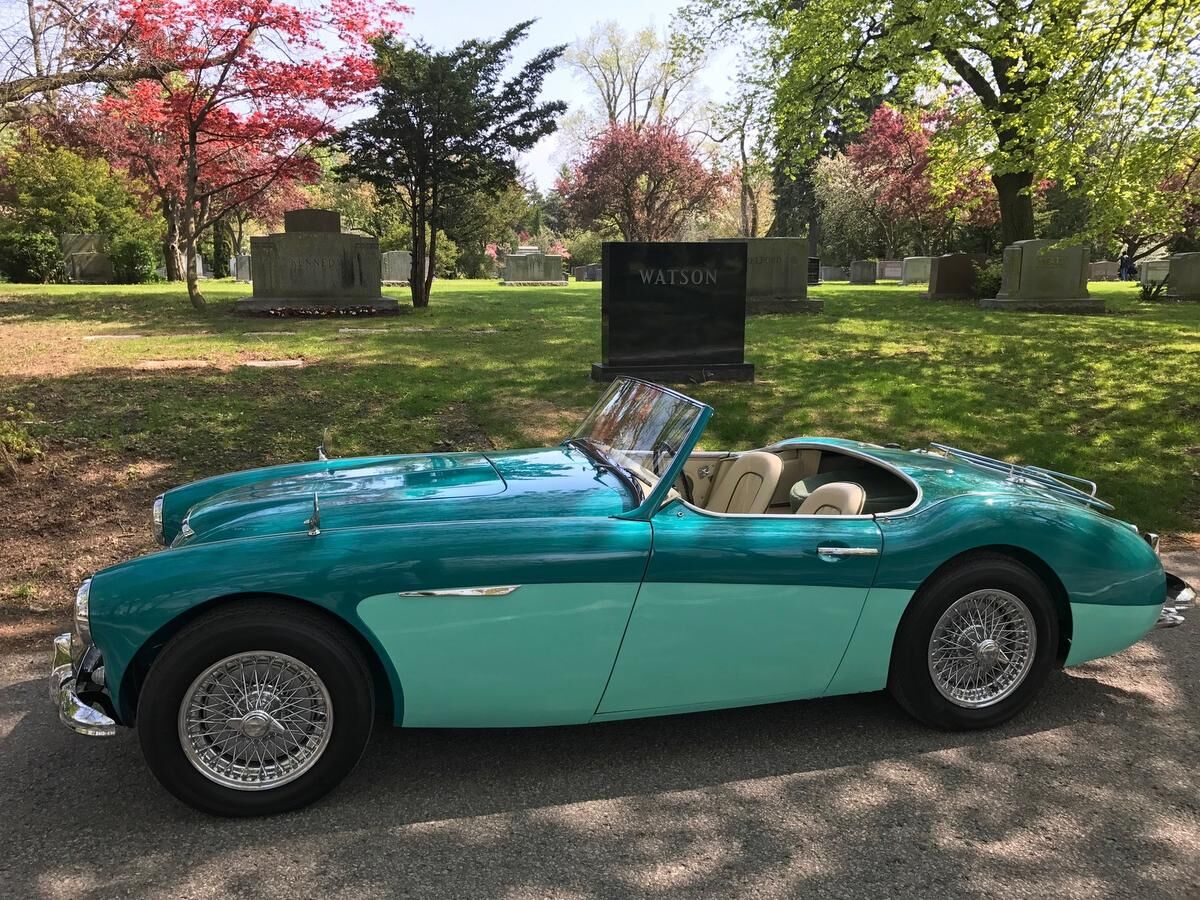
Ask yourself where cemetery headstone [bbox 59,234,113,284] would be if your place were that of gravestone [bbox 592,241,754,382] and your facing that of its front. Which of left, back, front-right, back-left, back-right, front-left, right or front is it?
back-right

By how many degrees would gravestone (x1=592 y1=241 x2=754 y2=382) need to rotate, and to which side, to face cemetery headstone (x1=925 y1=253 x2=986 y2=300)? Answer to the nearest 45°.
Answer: approximately 135° to its left

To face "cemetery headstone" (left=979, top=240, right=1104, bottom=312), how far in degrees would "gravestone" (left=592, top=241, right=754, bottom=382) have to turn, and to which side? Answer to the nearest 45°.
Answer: approximately 135° to its left

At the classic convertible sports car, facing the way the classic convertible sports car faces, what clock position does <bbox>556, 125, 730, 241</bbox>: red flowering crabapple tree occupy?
The red flowering crabapple tree is roughly at 3 o'clock from the classic convertible sports car.

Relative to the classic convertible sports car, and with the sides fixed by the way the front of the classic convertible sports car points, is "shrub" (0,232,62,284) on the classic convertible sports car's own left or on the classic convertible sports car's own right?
on the classic convertible sports car's own right

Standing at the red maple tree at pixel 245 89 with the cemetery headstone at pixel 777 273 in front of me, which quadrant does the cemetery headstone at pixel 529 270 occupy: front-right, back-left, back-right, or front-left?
front-left

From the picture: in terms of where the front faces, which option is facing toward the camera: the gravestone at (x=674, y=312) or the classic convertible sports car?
the gravestone

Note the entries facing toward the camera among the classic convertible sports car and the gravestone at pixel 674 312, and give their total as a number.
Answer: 1

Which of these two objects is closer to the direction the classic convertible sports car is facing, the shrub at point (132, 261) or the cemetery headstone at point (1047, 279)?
the shrub

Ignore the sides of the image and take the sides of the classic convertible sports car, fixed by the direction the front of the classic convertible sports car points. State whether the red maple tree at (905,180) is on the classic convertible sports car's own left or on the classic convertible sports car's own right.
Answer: on the classic convertible sports car's own right

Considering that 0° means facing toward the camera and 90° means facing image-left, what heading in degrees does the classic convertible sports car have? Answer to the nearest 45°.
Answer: approximately 90°

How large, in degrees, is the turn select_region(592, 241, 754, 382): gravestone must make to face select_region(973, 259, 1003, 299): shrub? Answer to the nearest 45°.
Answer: approximately 135° to its left

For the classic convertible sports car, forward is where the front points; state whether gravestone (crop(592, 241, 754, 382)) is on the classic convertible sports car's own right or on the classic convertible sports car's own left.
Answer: on the classic convertible sports car's own right

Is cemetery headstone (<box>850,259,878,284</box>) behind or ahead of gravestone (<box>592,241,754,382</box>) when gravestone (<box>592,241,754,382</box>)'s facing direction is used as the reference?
behind

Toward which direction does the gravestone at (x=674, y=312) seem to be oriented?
toward the camera

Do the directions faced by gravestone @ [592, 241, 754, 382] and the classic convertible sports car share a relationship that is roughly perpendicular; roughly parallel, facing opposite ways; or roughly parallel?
roughly perpendicular

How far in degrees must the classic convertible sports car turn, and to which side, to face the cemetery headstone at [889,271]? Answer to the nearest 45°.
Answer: approximately 90° to its right

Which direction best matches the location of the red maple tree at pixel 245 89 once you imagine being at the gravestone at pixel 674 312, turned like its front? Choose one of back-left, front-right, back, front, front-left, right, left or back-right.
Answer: back-right
